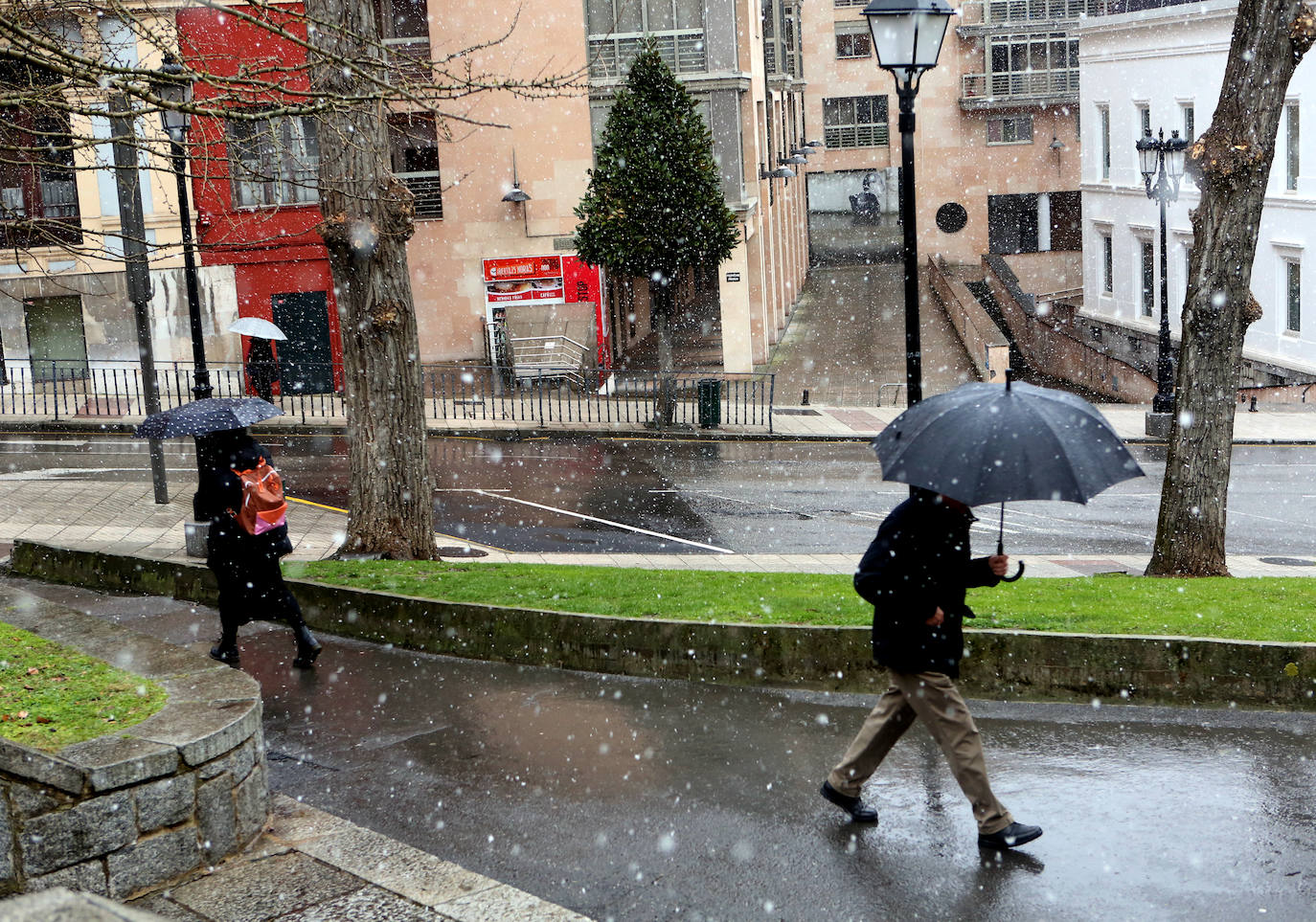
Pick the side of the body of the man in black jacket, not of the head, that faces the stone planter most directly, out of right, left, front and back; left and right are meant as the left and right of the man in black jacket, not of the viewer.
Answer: back

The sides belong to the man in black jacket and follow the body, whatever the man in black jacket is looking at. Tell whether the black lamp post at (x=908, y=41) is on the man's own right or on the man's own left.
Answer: on the man's own left

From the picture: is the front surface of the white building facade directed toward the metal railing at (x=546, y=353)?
yes

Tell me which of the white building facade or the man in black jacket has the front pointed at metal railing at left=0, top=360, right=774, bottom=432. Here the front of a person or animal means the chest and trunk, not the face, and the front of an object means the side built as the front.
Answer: the white building facade

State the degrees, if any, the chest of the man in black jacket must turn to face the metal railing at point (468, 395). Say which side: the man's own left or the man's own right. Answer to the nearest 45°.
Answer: approximately 135° to the man's own left

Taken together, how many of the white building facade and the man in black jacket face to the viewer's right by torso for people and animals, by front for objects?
1

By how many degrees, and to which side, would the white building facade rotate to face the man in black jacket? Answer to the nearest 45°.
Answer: approximately 45° to its left

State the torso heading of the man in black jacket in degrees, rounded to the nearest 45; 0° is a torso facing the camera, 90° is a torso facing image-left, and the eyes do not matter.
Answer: approximately 270°
